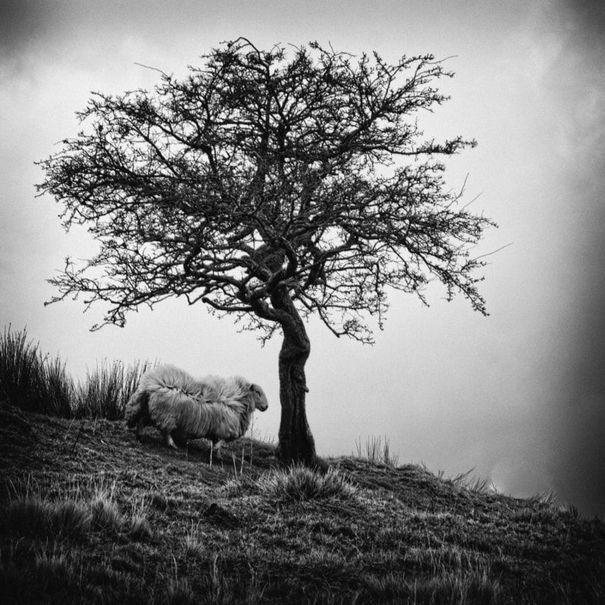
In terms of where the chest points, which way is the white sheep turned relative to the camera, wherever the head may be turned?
to the viewer's right

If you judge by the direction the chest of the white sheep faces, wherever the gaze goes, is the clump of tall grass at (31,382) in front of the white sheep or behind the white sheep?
behind

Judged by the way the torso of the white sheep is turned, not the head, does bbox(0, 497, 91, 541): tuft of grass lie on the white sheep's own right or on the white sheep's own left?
on the white sheep's own right
